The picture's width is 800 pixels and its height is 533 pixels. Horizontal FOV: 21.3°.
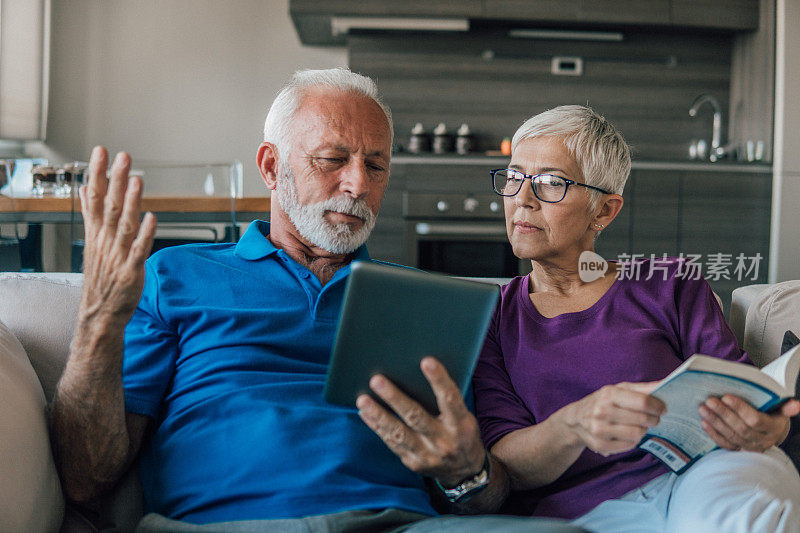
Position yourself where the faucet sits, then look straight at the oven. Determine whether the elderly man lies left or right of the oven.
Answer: left

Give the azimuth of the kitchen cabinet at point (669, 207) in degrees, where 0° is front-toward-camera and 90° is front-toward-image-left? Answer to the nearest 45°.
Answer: approximately 0°

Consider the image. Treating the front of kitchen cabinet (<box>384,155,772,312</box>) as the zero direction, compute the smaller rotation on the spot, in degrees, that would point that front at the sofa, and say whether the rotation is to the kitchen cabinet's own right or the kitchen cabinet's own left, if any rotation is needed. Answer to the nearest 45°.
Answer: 0° — it already faces it
